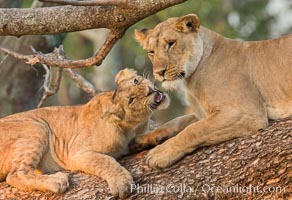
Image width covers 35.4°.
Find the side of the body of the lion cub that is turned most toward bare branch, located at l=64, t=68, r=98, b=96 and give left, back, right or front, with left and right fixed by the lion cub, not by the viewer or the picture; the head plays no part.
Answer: left

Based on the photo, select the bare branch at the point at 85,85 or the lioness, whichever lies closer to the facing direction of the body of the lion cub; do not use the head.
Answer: the lioness

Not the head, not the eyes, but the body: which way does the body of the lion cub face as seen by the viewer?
to the viewer's right
